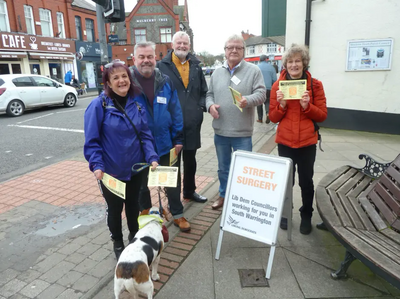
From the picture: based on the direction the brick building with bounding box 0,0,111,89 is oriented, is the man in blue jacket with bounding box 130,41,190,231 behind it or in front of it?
in front

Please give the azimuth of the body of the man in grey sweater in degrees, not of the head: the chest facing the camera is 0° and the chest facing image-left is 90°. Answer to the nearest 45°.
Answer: approximately 0°

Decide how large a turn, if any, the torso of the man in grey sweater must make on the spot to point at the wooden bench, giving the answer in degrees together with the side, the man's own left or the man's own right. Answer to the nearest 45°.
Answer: approximately 45° to the man's own left

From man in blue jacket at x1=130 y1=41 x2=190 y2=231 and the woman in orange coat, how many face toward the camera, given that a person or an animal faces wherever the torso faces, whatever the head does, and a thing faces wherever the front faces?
2

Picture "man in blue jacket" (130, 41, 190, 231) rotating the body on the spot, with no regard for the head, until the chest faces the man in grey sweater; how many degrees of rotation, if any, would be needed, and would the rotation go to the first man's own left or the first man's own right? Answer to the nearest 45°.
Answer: approximately 135° to the first man's own left

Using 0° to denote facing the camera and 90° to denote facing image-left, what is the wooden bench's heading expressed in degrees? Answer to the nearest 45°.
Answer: approximately 45°

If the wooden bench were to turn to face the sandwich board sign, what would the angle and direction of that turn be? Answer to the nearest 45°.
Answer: approximately 45° to its right
